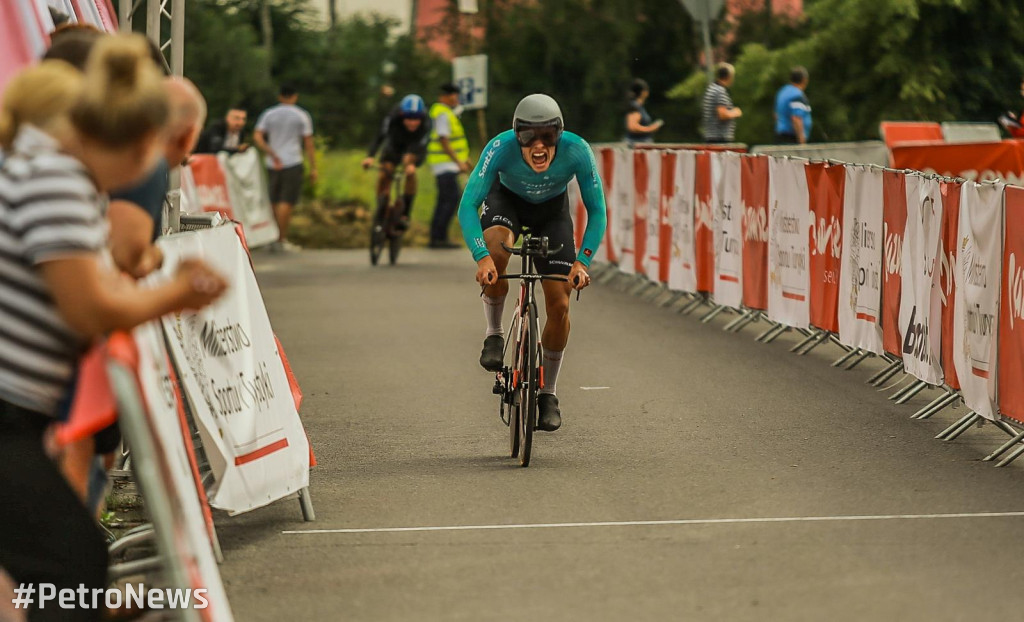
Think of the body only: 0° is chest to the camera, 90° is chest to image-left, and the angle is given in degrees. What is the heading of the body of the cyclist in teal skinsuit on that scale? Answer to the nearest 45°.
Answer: approximately 0°

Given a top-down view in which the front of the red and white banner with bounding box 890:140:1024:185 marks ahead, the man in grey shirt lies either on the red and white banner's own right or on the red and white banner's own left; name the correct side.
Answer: on the red and white banner's own right

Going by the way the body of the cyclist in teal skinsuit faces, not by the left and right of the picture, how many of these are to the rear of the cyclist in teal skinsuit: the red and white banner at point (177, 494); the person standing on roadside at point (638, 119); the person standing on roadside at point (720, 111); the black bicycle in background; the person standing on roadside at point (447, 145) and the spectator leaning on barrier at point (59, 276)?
4

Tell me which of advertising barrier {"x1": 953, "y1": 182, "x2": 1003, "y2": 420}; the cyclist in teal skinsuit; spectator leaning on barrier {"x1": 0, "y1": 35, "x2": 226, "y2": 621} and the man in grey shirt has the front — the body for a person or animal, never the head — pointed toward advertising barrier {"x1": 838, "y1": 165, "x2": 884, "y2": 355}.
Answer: the spectator leaning on barrier

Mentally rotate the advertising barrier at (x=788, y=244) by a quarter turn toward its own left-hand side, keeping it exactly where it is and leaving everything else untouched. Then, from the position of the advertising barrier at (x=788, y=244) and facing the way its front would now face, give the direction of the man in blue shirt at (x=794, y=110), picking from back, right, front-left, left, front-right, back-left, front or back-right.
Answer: back-left

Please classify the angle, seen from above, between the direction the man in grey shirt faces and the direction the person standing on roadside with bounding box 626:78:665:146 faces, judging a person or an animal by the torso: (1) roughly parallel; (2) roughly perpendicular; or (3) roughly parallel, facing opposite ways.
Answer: roughly perpendicular

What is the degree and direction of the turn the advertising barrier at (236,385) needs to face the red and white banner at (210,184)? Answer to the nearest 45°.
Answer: approximately 135° to its left

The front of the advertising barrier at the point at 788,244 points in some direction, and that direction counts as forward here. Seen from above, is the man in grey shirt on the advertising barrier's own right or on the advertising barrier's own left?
on the advertising barrier's own right

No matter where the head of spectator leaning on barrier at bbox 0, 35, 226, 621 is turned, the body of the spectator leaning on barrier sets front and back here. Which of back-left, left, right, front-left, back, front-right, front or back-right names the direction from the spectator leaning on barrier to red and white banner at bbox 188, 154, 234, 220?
front-left

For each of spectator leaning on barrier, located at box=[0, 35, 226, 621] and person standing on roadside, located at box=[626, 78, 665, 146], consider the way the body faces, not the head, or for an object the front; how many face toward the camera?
0
